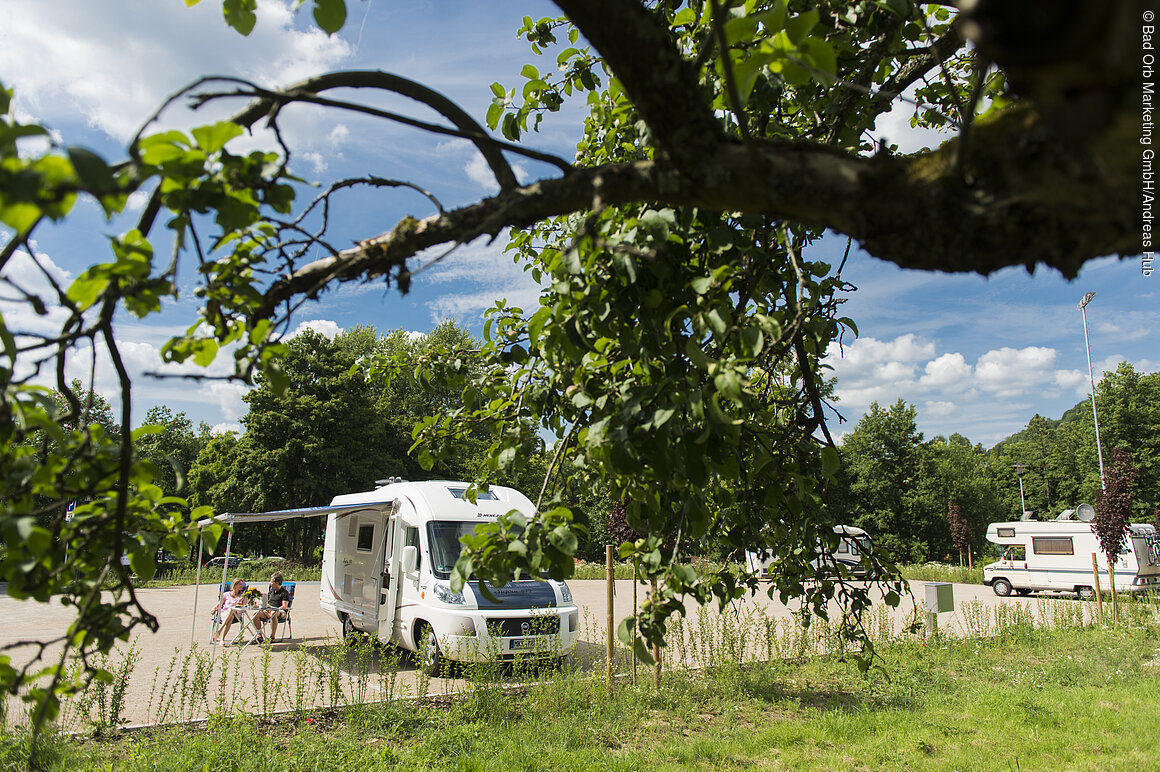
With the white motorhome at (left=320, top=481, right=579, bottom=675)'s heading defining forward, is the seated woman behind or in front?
behind

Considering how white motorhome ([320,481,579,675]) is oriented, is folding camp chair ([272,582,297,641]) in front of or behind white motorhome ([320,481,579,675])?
behind

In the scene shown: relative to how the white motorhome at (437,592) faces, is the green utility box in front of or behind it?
in front

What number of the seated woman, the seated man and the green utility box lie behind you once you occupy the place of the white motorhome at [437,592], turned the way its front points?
2

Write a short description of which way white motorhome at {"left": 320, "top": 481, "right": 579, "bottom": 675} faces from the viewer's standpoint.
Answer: facing the viewer and to the right of the viewer

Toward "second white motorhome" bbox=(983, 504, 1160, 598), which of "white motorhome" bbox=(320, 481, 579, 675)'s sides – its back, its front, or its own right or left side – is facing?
left
